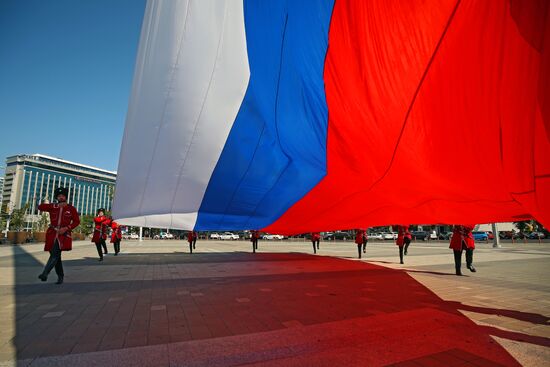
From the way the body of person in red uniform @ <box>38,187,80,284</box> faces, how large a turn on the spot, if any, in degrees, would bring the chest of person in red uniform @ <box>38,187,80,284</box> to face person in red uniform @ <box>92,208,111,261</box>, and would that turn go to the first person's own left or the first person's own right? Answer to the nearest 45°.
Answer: approximately 180°

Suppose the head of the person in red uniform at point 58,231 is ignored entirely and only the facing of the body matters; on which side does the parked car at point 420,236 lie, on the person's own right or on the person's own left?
on the person's own left

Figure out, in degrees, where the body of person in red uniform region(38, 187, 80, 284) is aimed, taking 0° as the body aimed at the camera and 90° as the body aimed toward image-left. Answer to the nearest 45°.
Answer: approximately 0°

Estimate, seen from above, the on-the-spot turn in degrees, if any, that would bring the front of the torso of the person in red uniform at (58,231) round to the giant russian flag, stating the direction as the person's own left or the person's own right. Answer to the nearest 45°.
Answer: approximately 45° to the person's own left

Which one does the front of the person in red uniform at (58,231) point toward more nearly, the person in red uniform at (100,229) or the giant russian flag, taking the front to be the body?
the giant russian flag

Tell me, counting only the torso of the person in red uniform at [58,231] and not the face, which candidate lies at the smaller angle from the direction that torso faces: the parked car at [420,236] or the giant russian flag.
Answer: the giant russian flag
